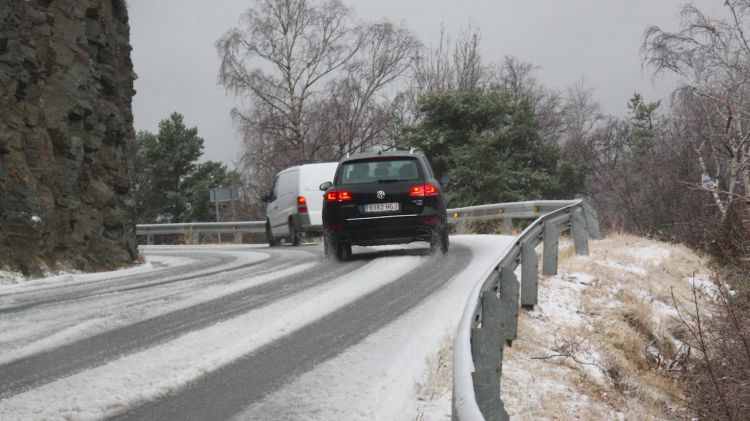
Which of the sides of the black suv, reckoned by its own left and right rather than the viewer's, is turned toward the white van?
front

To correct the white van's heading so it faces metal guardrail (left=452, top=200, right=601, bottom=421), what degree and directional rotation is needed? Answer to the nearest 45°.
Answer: approximately 135° to its left

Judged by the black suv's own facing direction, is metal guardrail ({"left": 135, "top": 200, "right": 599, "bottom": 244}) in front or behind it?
in front

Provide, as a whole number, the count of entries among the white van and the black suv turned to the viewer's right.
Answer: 0

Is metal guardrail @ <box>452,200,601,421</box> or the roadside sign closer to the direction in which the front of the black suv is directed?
the roadside sign

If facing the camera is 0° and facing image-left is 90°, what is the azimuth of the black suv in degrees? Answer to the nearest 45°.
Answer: approximately 180°

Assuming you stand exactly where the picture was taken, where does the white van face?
facing away from the viewer and to the left of the viewer

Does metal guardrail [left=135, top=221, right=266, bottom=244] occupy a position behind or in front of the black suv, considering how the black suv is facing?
in front

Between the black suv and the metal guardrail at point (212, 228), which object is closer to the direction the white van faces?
the metal guardrail
